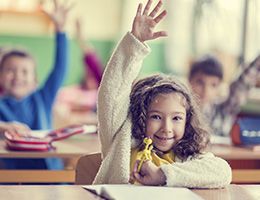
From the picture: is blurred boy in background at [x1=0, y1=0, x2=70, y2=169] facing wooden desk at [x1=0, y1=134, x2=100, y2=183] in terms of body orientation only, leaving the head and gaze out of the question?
yes

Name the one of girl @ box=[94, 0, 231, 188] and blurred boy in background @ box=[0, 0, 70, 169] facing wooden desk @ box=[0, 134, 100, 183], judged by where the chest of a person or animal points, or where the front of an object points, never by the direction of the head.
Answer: the blurred boy in background

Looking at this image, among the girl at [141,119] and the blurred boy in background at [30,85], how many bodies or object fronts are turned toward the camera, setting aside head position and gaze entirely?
2

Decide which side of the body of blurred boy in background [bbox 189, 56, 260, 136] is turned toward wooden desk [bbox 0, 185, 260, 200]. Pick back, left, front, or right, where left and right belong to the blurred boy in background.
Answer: front

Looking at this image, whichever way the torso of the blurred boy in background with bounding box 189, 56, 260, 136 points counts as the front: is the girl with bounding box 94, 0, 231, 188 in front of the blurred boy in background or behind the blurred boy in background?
in front

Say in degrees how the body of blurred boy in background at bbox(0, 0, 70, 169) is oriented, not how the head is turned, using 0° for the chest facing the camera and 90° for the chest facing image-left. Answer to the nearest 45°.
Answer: approximately 0°

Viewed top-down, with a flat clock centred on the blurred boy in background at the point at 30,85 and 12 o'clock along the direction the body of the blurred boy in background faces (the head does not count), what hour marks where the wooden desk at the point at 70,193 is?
The wooden desk is roughly at 12 o'clock from the blurred boy in background.

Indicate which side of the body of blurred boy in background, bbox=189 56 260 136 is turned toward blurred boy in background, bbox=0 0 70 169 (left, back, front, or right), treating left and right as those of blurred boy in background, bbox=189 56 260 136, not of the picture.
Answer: right

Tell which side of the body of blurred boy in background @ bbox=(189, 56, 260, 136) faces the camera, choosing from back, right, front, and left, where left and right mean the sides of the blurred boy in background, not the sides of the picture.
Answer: front
